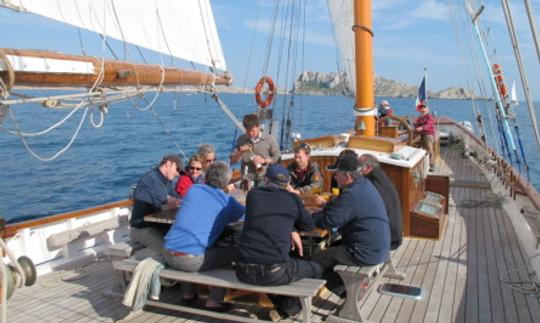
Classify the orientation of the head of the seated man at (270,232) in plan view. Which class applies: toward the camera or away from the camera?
away from the camera

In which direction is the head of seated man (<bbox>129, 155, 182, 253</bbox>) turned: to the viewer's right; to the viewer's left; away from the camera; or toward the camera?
to the viewer's right

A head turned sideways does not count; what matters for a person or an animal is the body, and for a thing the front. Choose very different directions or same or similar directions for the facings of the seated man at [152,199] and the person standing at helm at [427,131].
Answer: very different directions

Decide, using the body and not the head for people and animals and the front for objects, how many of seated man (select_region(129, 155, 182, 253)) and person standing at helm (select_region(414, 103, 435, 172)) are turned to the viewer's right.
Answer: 1

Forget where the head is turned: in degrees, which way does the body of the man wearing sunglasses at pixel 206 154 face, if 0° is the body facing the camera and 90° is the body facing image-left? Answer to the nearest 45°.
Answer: approximately 315°

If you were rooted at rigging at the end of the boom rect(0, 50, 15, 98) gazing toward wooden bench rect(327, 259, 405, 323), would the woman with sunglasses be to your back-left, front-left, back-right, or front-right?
front-left

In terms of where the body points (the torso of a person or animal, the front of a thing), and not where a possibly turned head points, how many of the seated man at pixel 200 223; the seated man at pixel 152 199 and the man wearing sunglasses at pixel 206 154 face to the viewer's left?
0

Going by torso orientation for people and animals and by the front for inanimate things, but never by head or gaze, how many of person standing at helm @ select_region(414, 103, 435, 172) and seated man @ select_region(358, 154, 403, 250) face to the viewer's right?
0

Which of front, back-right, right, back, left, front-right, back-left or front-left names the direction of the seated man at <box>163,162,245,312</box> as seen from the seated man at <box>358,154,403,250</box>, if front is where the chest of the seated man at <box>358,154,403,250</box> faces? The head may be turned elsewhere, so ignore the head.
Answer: front-left

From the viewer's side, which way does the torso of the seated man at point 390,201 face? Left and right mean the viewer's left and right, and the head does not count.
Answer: facing to the left of the viewer

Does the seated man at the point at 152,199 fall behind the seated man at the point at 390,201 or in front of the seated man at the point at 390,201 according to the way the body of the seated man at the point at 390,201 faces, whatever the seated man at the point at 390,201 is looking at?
in front

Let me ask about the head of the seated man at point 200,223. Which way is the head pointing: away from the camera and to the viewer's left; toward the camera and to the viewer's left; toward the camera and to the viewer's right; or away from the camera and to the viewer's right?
away from the camera and to the viewer's right

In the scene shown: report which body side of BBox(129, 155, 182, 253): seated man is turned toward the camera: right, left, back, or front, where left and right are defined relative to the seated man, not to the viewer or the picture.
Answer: right

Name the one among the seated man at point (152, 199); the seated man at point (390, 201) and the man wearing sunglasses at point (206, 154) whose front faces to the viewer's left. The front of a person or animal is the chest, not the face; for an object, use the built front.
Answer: the seated man at point (390, 201)
